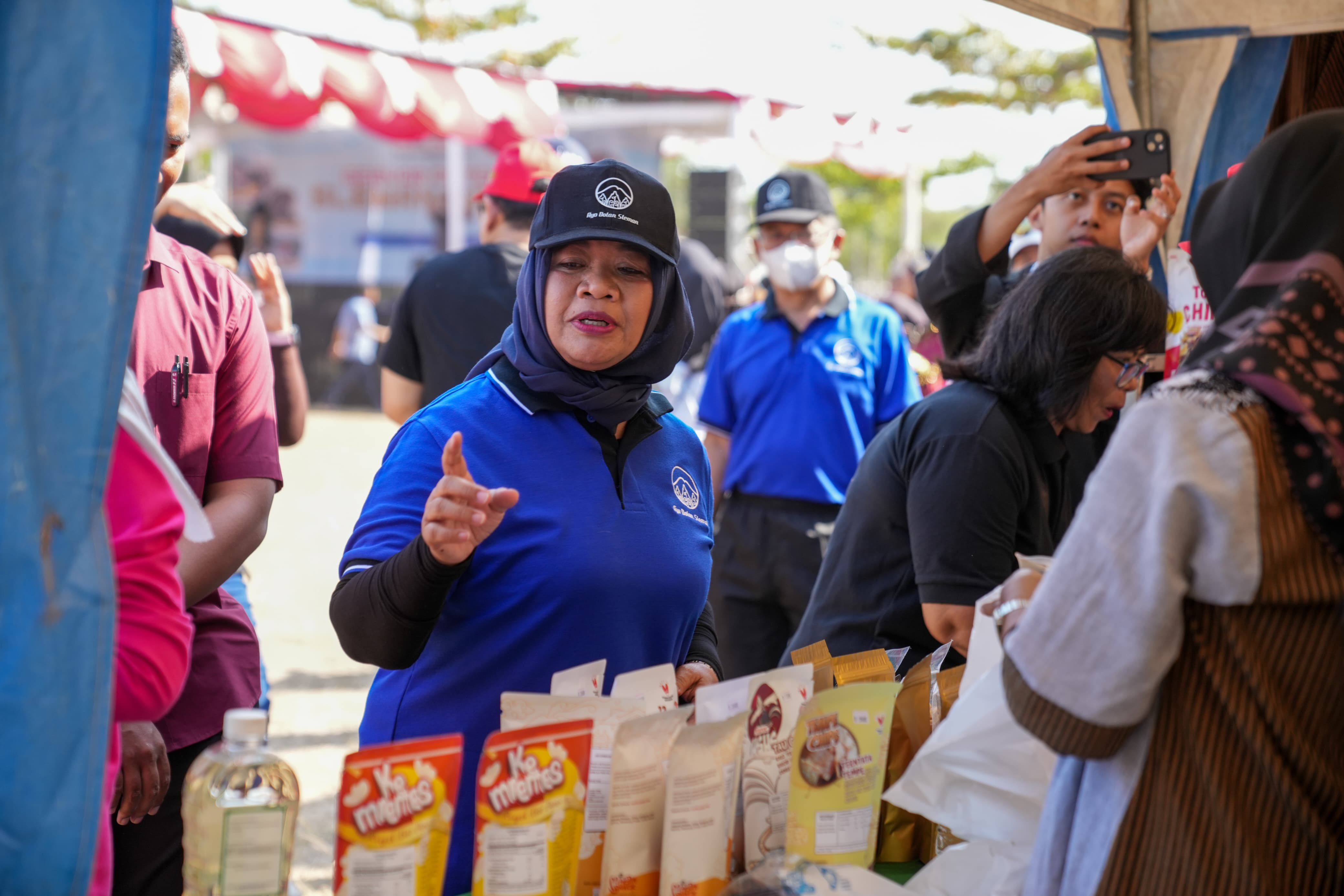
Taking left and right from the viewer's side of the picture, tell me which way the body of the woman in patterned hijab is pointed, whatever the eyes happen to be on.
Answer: facing away from the viewer and to the left of the viewer

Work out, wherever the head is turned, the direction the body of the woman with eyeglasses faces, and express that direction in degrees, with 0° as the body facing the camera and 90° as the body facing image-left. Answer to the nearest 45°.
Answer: approximately 270°

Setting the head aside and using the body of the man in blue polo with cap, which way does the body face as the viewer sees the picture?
toward the camera

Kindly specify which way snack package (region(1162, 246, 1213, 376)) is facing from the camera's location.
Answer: facing the viewer

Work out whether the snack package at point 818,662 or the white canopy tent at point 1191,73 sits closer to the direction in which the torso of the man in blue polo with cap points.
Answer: the snack package

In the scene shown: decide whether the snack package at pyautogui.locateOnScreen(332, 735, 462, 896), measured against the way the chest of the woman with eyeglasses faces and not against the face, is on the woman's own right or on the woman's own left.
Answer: on the woman's own right

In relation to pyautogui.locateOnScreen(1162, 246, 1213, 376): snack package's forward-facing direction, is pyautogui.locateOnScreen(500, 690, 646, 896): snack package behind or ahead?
ahead

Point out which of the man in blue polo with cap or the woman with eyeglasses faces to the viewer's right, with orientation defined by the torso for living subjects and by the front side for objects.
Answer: the woman with eyeglasses

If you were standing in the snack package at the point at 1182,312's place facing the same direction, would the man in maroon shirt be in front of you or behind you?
in front
